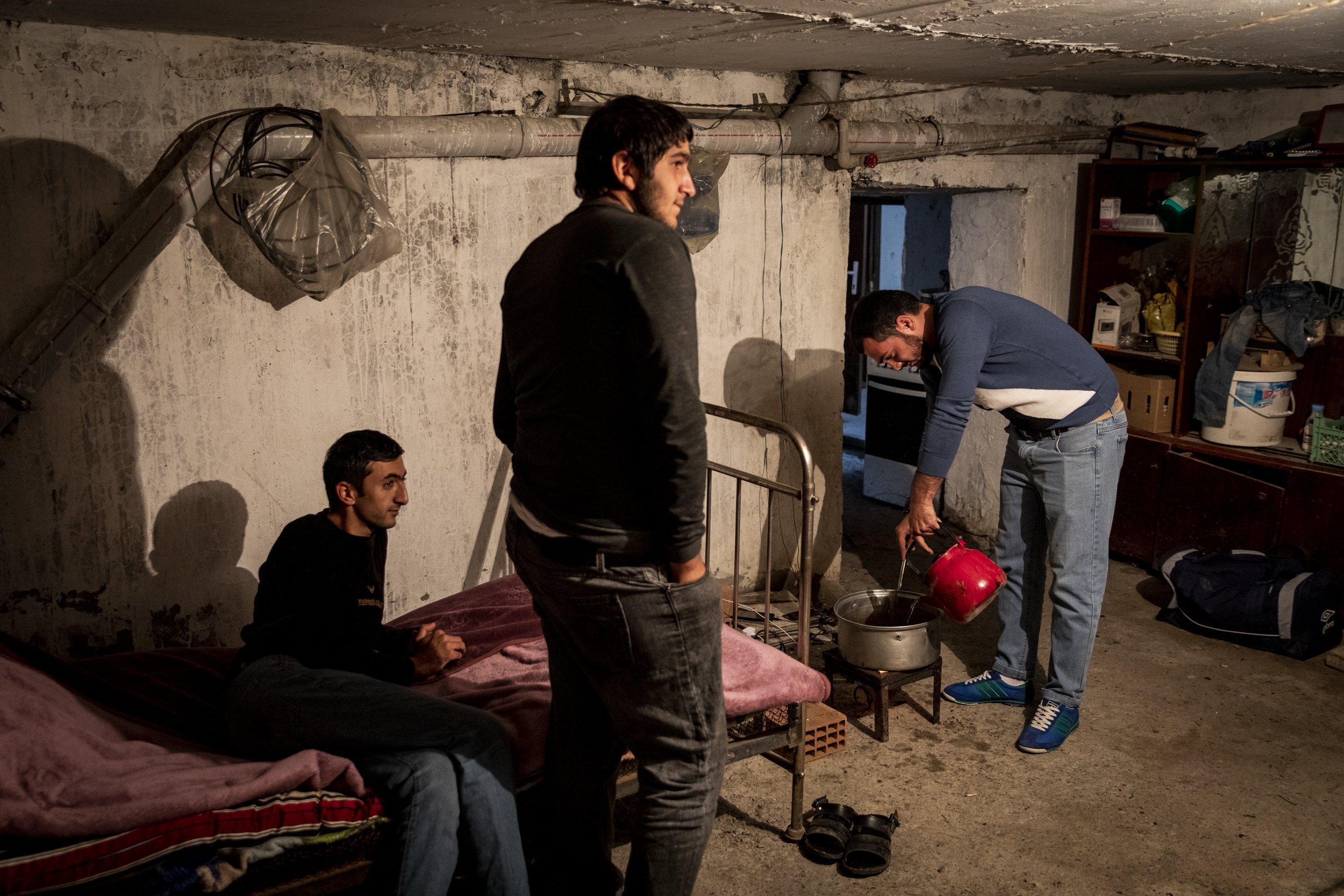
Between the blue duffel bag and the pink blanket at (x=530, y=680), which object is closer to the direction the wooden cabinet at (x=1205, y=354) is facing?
the pink blanket

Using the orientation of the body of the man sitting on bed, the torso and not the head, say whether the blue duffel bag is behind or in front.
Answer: in front

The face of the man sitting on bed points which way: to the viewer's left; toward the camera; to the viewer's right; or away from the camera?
to the viewer's right

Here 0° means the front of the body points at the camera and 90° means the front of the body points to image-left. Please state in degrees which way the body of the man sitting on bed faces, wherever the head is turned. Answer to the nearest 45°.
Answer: approximately 270°

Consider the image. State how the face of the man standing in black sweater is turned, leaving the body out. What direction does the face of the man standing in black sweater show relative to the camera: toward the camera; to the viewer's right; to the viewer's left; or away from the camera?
to the viewer's right

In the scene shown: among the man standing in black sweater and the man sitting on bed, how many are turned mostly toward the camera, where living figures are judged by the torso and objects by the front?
0

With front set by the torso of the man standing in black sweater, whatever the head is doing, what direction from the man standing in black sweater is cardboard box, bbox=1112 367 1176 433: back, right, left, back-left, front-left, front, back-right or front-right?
front

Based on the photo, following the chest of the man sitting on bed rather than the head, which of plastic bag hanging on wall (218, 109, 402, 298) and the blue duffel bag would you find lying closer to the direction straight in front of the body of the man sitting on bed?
the blue duffel bag

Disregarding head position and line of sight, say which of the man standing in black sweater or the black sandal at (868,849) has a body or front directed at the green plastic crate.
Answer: the man standing in black sweater

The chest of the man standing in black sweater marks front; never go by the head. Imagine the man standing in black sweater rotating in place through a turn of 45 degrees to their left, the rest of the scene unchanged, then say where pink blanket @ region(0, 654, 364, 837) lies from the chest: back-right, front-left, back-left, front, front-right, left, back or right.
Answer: left

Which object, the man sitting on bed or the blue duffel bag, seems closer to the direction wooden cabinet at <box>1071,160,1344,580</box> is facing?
the man sitting on bed

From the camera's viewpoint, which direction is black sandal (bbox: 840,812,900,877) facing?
toward the camera

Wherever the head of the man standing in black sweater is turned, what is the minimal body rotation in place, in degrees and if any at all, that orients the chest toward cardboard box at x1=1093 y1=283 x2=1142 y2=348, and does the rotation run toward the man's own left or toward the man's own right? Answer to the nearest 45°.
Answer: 0° — they already face it

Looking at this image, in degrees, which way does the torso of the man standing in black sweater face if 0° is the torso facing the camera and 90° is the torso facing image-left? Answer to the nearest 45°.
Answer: approximately 225°

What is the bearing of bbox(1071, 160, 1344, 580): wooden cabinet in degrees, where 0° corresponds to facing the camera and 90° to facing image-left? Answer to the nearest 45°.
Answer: approximately 45°
